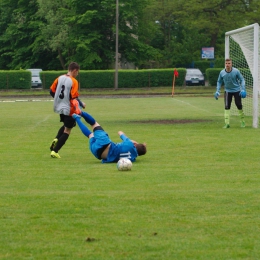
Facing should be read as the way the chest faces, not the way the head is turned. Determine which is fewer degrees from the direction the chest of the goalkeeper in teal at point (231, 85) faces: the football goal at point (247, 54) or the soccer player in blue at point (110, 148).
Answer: the soccer player in blue

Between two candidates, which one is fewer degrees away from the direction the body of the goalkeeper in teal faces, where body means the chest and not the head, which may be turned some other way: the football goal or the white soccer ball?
the white soccer ball

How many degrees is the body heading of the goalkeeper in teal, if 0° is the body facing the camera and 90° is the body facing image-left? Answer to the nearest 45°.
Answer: approximately 0°

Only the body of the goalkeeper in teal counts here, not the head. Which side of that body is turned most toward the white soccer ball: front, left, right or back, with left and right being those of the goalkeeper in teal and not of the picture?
front

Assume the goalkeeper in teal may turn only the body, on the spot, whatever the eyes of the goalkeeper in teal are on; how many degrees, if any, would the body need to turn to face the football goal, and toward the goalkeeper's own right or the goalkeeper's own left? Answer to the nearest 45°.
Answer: approximately 180°
